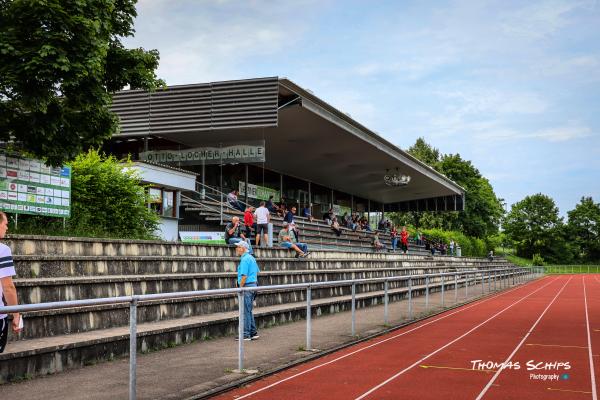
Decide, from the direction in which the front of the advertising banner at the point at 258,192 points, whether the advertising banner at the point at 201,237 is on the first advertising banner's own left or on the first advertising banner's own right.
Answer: on the first advertising banner's own right

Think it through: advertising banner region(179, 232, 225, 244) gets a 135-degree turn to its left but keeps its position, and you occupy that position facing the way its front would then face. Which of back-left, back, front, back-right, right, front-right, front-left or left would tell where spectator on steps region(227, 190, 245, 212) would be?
front-left

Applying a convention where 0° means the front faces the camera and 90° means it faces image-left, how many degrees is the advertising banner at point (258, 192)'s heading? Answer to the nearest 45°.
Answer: approximately 315°

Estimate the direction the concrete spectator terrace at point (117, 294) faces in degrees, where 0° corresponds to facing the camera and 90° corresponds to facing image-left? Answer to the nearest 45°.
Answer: approximately 315°

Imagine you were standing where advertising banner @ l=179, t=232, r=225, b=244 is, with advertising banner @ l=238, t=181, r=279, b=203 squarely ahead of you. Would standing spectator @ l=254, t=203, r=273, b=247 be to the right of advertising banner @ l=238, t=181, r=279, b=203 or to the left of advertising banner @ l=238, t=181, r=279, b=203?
right

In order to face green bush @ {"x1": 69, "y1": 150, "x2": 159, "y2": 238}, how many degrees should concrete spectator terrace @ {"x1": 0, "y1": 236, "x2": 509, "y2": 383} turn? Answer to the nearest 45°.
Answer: approximately 135° to its left

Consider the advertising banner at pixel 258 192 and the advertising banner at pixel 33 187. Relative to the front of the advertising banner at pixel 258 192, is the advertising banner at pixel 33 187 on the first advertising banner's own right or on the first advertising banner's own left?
on the first advertising banner's own right

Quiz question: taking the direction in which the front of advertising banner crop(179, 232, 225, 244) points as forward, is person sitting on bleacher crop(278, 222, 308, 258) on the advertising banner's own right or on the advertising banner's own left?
on the advertising banner's own left

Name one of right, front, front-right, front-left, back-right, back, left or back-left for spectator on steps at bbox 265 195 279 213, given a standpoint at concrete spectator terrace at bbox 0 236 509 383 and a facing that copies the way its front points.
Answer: back-left
